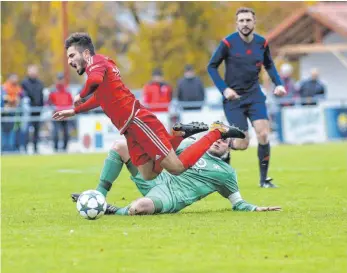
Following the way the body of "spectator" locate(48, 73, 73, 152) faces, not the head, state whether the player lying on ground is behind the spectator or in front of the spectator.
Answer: in front

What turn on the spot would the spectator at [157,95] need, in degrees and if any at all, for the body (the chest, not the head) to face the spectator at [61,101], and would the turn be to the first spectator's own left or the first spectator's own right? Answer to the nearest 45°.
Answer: approximately 90° to the first spectator's own right

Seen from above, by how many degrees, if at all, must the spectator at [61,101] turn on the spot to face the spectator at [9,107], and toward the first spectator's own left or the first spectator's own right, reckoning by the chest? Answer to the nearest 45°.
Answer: approximately 90° to the first spectator's own right

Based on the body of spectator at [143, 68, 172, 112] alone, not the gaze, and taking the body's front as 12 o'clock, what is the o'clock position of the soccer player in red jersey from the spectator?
The soccer player in red jersey is roughly at 12 o'clock from the spectator.

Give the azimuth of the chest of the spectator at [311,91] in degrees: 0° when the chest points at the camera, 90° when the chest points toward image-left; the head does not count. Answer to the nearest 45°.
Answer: approximately 0°

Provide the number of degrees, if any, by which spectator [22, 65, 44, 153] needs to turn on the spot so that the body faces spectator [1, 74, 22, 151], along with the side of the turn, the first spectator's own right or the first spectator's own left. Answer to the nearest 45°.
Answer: approximately 90° to the first spectator's own right

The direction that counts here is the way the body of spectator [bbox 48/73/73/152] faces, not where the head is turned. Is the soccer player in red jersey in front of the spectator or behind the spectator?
in front

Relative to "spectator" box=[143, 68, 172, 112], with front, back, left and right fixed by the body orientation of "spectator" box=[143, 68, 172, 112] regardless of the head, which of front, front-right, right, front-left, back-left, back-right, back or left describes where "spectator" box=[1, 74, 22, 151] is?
right

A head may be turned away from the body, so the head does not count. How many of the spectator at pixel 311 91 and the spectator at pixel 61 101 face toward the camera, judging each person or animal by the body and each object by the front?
2

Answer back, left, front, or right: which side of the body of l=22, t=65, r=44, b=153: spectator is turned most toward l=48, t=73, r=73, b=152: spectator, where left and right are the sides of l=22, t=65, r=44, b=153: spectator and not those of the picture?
left
